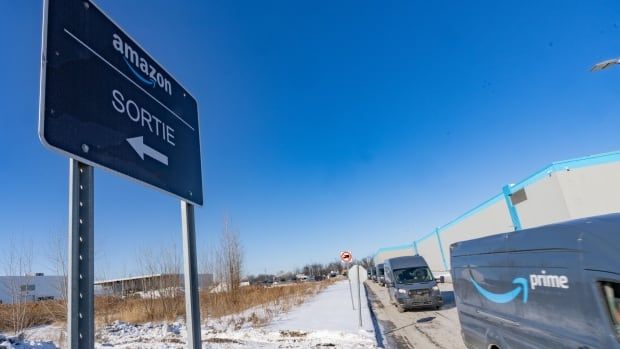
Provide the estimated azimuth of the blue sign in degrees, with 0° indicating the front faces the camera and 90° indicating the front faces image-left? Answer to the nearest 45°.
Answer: approximately 315°

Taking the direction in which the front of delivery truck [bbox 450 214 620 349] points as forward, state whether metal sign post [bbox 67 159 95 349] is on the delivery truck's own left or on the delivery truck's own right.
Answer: on the delivery truck's own right

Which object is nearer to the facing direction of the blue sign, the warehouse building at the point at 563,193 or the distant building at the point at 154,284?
the warehouse building

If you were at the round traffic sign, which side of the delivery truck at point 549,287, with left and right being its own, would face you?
back

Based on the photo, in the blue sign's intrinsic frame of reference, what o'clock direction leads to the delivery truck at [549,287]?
The delivery truck is roughly at 10 o'clock from the blue sign.

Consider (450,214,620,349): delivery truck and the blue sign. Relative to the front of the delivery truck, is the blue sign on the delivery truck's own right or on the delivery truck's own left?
on the delivery truck's own right

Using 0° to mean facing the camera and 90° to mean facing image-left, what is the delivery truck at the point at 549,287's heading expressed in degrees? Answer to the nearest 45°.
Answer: approximately 315°

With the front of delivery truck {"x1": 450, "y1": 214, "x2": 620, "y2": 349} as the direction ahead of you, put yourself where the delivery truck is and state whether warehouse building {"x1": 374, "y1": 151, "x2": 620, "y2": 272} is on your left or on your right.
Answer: on your left
